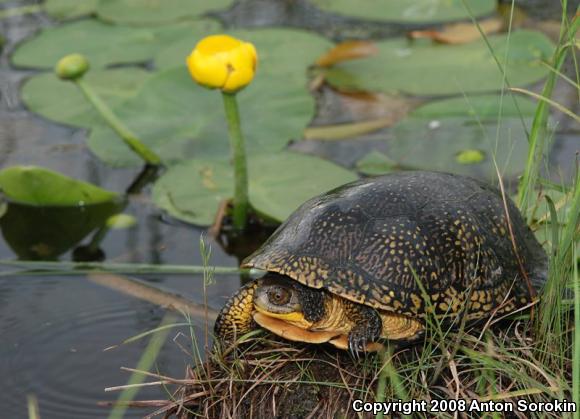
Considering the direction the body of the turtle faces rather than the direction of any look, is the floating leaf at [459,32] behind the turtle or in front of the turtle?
behind

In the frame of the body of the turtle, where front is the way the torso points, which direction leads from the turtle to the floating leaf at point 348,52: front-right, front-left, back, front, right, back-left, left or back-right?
back-right

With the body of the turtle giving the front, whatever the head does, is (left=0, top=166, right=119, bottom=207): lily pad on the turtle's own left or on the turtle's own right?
on the turtle's own right

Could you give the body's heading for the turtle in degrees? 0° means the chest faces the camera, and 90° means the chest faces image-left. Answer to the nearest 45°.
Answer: approximately 45°

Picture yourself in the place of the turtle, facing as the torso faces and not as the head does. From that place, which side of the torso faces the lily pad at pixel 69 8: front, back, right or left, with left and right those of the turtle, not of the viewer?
right

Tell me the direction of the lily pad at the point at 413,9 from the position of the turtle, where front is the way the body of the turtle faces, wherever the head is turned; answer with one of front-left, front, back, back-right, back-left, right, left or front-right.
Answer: back-right

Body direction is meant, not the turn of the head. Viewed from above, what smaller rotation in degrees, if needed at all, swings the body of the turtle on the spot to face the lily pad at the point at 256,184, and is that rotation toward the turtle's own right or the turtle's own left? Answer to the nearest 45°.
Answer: approximately 90° to the turtle's own right

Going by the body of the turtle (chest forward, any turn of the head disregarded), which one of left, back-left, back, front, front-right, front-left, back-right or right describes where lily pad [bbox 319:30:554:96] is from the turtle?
back-right

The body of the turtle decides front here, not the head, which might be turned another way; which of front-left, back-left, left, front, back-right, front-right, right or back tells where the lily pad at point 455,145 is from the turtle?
back-right

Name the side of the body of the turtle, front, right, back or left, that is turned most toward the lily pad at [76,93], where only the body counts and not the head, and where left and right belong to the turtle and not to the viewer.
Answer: right
